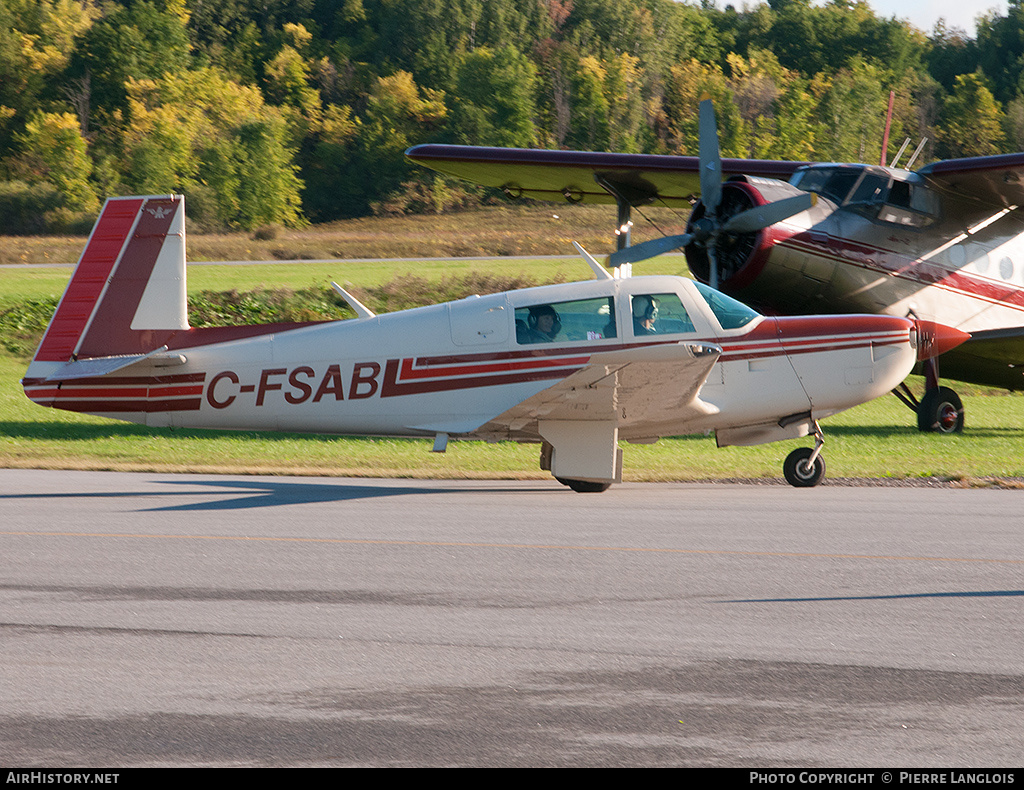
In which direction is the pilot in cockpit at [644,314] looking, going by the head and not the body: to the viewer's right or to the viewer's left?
to the viewer's right

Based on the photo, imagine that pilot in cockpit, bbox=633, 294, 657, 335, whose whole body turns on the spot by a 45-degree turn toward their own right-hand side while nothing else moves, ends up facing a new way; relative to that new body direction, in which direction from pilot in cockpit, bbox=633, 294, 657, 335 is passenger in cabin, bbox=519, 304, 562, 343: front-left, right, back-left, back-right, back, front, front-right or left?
back-right

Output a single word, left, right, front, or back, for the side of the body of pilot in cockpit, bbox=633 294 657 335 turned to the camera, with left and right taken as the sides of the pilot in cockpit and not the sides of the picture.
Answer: right

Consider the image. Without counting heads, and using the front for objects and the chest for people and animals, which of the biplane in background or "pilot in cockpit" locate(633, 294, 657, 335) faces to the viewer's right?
the pilot in cockpit

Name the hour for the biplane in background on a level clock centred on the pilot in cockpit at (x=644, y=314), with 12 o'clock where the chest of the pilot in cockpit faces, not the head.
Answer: The biplane in background is roughly at 10 o'clock from the pilot in cockpit.

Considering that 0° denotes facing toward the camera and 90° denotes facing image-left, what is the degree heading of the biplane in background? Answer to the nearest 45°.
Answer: approximately 45°

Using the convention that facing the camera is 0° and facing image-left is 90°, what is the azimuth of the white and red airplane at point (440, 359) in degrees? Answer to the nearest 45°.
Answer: approximately 270°

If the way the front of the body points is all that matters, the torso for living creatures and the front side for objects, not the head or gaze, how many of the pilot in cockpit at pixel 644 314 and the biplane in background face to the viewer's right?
1
